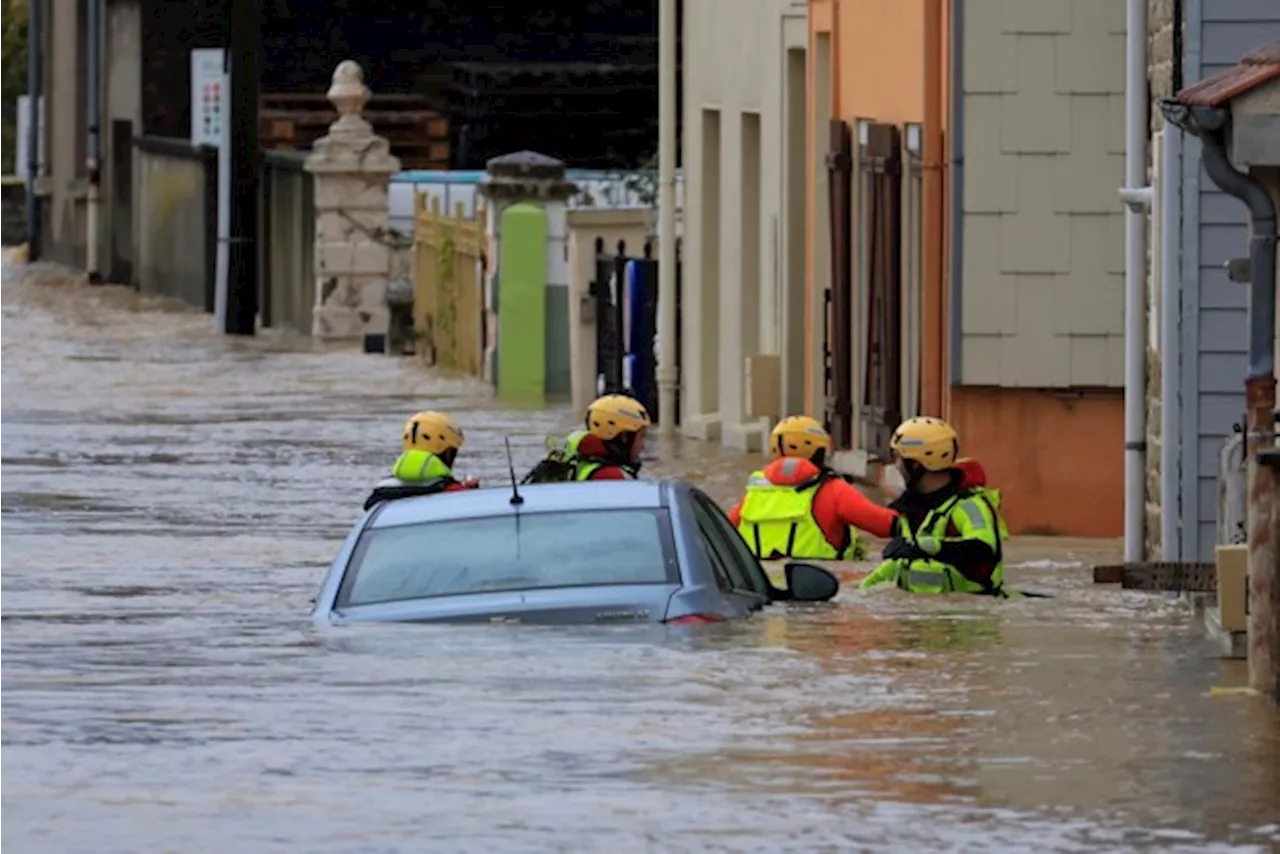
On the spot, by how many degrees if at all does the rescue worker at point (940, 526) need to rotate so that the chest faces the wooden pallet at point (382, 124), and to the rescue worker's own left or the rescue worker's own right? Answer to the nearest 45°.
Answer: approximately 135° to the rescue worker's own right

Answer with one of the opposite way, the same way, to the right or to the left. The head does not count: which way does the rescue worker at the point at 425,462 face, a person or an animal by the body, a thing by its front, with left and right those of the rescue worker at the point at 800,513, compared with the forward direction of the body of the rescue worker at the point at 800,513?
the same way

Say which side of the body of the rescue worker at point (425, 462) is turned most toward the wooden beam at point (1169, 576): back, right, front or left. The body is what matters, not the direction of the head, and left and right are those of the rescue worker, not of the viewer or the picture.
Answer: right

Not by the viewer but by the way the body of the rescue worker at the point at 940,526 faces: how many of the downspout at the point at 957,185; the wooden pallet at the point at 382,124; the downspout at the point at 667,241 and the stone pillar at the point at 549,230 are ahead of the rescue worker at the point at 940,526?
0

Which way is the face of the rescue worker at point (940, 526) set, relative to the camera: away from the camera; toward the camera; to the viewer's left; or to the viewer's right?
to the viewer's left

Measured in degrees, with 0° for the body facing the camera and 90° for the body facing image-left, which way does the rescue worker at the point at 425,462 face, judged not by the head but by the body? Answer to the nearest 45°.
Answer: approximately 225°

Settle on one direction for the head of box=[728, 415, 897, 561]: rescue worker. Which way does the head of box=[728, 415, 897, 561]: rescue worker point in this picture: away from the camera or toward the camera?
away from the camera

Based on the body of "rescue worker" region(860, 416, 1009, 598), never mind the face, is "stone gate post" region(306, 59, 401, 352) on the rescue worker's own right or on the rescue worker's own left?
on the rescue worker's own right

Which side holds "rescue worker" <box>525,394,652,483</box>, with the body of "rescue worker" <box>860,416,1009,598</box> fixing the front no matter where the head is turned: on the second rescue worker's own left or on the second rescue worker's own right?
on the second rescue worker's own right

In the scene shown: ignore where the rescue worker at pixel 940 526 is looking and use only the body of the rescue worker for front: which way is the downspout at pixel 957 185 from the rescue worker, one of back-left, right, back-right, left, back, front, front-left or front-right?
back-right

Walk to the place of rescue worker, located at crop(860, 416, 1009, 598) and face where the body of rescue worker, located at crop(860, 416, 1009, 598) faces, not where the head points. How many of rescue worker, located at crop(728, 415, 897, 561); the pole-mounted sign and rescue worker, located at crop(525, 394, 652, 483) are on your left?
0

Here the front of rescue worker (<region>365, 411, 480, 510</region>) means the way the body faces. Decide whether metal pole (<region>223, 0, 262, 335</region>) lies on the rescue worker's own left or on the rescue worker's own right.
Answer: on the rescue worker's own left

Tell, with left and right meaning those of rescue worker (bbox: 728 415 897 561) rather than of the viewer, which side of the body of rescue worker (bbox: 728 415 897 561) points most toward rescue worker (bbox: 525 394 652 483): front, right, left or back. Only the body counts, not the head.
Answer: left
